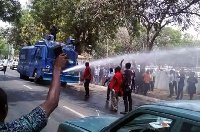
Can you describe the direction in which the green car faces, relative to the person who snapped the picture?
facing away from the viewer and to the left of the viewer

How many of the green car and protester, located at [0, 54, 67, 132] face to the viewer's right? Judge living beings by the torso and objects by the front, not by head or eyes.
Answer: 0

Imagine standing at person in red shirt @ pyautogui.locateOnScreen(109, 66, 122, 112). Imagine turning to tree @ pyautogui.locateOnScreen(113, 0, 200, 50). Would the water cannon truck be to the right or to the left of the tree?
left

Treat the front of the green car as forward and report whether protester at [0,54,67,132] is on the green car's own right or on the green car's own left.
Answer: on the green car's own left

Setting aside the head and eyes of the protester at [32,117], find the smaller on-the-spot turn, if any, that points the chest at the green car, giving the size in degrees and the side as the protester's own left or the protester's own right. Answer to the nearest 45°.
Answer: approximately 45° to the protester's own right

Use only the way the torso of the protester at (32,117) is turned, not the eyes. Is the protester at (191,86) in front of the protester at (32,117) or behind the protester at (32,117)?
in front

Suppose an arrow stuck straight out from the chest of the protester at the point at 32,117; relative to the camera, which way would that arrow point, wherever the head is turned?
away from the camera

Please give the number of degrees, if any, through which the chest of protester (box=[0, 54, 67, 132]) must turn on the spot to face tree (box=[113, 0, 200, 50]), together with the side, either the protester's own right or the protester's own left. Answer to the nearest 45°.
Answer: approximately 45° to the protester's own right

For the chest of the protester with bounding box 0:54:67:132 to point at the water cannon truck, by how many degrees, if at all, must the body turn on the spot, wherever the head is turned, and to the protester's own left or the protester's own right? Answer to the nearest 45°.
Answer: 0° — they already face it

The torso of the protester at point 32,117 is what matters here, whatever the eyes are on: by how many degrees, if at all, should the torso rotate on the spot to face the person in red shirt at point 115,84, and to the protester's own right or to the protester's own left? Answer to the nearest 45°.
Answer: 0° — they already face them
